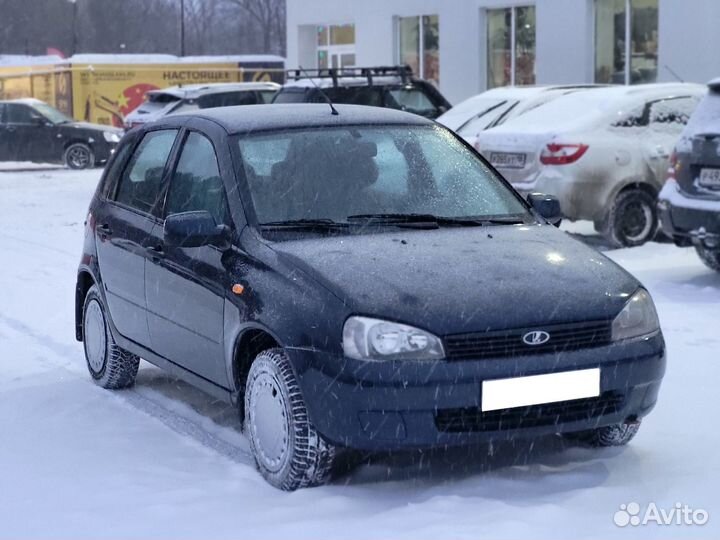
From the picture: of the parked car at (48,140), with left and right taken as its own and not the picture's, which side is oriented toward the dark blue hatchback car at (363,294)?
right

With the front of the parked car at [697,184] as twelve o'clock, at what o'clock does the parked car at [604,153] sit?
the parked car at [604,153] is roughly at 10 o'clock from the parked car at [697,184].

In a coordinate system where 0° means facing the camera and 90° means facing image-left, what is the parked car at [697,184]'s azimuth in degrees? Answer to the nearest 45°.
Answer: approximately 225°

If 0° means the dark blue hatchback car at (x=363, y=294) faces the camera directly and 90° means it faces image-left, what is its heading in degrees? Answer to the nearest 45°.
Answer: approximately 315°

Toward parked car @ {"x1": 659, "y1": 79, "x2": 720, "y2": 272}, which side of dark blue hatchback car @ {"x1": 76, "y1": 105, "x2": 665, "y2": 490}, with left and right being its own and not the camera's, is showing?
left

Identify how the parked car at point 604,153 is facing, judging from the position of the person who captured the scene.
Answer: facing away from the viewer and to the right of the viewer

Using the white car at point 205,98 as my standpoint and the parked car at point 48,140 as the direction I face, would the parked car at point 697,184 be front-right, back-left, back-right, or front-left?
back-left

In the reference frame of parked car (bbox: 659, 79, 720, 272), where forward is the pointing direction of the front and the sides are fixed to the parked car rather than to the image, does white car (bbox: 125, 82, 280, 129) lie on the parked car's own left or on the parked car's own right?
on the parked car's own left

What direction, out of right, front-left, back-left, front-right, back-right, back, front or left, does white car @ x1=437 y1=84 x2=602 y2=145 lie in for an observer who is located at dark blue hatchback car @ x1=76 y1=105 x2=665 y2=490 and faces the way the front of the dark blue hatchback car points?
back-left

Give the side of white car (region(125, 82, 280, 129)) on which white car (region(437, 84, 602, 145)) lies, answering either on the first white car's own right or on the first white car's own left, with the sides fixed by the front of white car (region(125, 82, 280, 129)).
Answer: on the first white car's own right

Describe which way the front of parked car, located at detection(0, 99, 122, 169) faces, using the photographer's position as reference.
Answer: facing to the right of the viewer

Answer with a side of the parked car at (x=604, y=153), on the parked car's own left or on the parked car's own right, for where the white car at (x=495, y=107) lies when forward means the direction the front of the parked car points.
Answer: on the parked car's own left
